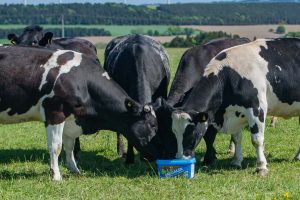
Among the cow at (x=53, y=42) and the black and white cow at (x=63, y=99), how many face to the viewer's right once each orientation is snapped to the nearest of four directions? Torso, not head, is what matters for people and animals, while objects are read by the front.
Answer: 1

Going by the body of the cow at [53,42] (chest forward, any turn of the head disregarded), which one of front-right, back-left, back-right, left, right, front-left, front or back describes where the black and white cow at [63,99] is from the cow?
front-left

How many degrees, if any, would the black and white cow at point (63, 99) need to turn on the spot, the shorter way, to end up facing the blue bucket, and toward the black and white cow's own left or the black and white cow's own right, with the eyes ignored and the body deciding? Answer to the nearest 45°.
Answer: approximately 45° to the black and white cow's own right

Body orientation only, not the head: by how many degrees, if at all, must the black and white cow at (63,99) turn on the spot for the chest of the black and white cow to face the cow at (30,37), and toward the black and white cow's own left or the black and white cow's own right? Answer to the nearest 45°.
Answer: approximately 90° to the black and white cow's own left

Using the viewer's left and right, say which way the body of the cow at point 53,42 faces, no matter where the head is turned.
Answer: facing the viewer and to the left of the viewer

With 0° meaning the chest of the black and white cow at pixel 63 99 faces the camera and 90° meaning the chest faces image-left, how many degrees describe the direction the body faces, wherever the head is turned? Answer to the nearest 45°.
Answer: approximately 270°

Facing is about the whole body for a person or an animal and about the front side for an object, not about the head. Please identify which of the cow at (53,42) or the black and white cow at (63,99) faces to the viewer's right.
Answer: the black and white cow

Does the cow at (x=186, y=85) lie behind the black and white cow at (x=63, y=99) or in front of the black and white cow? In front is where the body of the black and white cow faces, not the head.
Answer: in front
